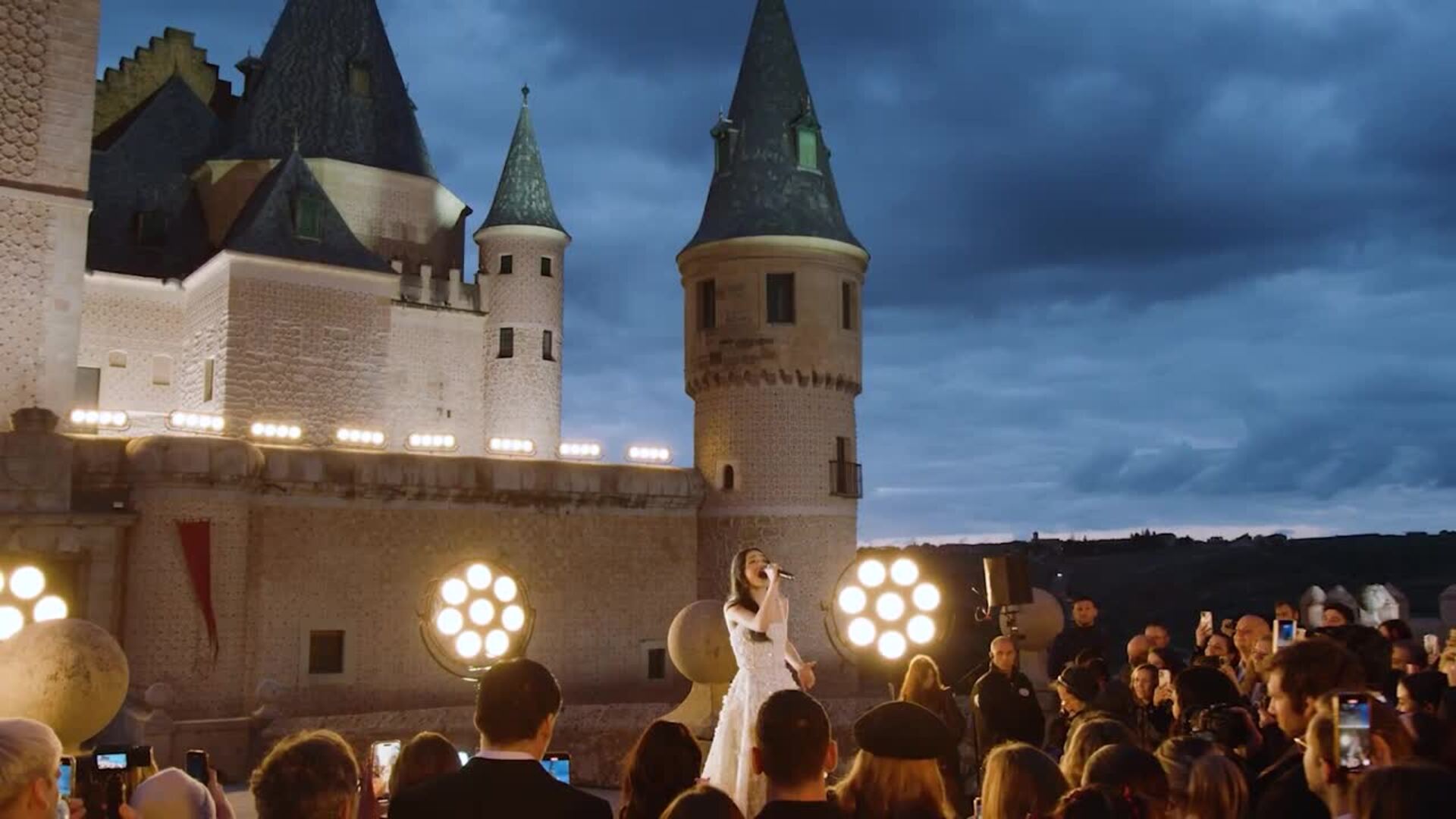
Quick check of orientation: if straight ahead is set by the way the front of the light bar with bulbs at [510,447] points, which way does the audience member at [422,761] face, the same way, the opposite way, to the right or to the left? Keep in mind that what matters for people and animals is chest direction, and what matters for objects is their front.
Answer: the opposite way

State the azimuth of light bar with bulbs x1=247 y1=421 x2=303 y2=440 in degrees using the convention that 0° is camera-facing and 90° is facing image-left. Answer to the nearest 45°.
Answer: approximately 0°

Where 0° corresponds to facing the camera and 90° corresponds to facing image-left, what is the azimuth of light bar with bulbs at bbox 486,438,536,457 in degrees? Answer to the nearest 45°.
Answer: approximately 0°

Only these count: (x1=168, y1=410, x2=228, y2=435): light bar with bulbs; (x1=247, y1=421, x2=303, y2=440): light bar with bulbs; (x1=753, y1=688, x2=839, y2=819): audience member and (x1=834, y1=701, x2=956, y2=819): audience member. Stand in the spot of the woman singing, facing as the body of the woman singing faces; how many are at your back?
2
